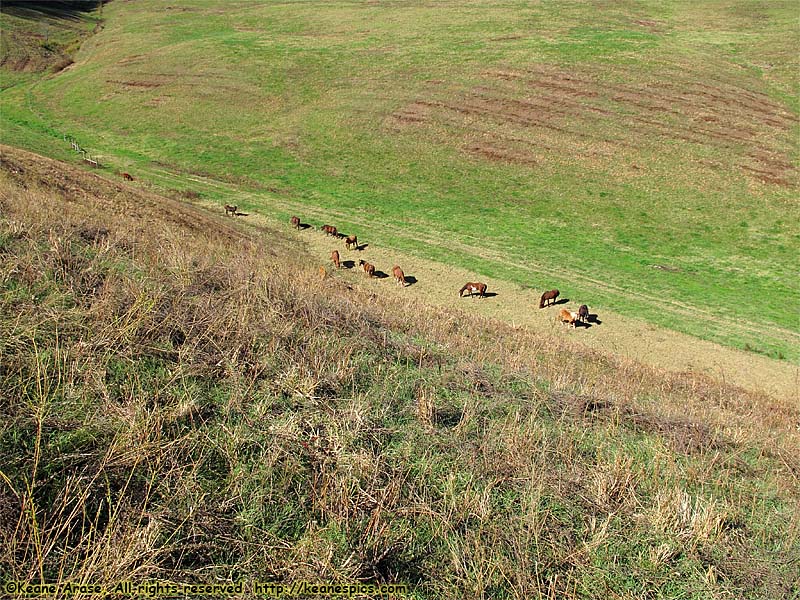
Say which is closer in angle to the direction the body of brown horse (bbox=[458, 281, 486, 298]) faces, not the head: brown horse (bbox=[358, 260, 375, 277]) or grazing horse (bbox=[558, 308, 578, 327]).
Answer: the brown horse

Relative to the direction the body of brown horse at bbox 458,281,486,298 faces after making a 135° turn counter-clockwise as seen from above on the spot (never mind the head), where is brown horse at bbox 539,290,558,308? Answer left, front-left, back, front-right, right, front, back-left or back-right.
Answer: front-left

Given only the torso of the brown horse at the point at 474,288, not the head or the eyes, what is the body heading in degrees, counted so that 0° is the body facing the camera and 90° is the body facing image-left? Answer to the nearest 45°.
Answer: approximately 90°

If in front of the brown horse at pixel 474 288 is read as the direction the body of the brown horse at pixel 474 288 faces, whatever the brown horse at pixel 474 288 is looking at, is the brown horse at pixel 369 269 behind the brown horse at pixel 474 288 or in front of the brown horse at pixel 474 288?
in front

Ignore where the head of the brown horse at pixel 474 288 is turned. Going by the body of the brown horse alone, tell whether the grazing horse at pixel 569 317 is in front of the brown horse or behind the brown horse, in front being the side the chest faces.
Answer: behind
